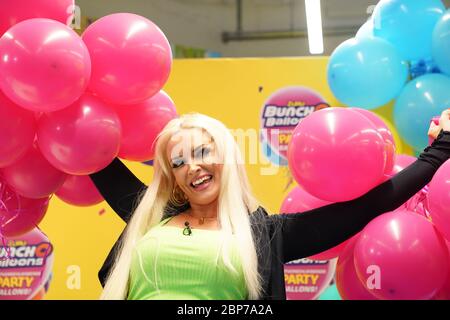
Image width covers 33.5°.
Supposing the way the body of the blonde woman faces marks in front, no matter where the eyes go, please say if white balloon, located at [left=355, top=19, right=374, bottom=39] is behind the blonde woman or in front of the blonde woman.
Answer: behind

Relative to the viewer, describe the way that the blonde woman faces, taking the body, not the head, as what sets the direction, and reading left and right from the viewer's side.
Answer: facing the viewer

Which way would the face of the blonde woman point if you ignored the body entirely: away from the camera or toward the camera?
toward the camera
